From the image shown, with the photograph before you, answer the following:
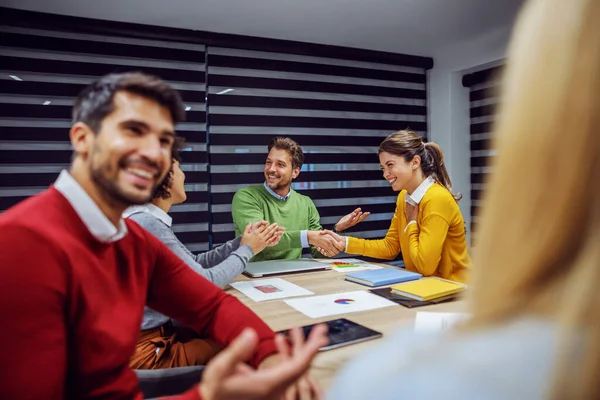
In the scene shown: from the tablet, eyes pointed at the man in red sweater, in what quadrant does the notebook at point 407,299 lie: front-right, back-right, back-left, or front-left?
back-right

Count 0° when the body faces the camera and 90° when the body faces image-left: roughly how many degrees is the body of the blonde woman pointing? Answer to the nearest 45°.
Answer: approximately 135°

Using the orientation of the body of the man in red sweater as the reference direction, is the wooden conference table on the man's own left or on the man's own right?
on the man's own left

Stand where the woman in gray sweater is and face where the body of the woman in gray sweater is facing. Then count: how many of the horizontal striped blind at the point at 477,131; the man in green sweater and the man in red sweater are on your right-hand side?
1

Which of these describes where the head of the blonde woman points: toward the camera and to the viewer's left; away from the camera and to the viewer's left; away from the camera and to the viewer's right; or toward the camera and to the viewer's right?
away from the camera and to the viewer's left

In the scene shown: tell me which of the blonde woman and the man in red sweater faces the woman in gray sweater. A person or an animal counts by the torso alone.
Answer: the blonde woman

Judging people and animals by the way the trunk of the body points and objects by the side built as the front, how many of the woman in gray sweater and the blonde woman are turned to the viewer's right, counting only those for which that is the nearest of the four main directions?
1

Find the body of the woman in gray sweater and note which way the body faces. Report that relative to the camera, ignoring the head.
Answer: to the viewer's right

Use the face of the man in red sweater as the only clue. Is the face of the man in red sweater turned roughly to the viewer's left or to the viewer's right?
to the viewer's right
